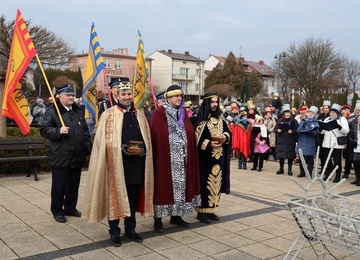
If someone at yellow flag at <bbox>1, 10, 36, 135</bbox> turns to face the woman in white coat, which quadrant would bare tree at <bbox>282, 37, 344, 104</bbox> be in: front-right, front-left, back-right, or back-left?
front-left

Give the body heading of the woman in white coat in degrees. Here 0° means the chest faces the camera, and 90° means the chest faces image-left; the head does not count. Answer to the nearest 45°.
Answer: approximately 45°

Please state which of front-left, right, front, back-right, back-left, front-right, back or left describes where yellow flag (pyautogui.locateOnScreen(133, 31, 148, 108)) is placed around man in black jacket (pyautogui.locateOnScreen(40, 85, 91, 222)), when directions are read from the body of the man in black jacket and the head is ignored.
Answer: left

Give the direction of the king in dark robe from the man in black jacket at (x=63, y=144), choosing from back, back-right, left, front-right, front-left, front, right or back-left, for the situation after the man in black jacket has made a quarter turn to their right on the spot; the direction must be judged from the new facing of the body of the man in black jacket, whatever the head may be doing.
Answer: back-left

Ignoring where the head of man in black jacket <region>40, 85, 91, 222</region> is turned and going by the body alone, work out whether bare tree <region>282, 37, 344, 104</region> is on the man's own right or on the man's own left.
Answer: on the man's own left

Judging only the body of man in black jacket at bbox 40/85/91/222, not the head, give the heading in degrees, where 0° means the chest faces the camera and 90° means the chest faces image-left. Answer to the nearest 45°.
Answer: approximately 315°

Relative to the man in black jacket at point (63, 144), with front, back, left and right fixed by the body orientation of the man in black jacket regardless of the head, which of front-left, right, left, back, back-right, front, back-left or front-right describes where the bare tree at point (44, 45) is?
back-left

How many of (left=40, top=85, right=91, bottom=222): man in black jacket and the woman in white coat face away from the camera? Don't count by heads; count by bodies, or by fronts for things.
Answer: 0

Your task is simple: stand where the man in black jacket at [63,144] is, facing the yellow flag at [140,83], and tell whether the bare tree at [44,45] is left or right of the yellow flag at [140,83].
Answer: left

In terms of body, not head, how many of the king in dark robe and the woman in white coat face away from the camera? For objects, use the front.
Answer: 0

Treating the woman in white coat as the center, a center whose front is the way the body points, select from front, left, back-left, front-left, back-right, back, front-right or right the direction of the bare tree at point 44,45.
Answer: right

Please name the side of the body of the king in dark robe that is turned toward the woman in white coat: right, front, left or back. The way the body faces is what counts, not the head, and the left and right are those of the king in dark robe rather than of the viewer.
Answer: left

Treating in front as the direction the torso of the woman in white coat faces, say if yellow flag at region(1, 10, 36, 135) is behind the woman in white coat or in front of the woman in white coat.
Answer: in front
